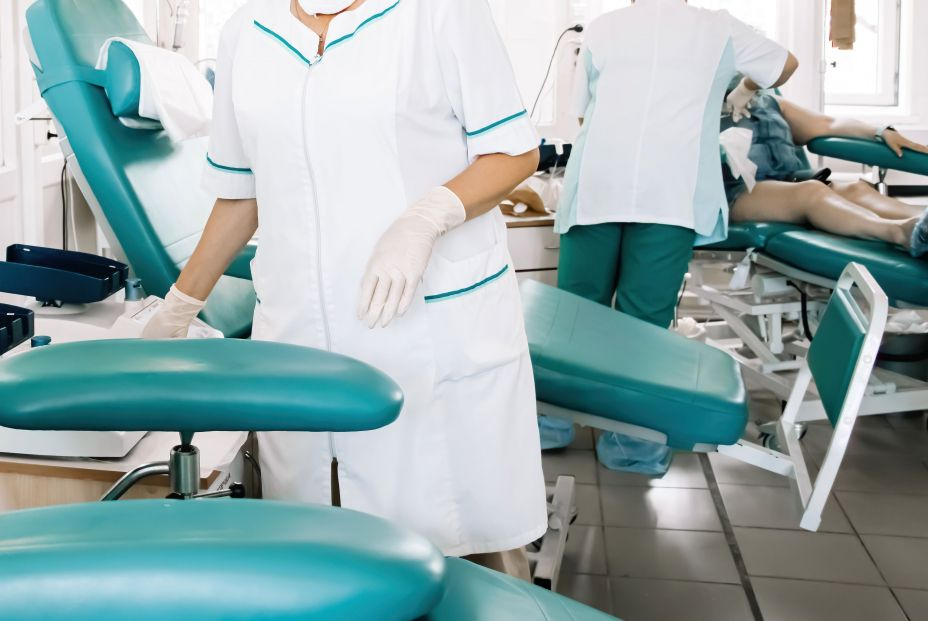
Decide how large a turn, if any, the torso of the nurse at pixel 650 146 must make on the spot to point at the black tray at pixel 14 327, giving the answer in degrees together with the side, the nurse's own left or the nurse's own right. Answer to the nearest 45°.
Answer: approximately 180°

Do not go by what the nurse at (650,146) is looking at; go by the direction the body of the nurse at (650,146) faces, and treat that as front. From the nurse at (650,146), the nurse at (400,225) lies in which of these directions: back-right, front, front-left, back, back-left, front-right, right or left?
back

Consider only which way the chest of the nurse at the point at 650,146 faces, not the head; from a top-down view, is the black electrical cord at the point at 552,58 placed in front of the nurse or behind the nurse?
in front

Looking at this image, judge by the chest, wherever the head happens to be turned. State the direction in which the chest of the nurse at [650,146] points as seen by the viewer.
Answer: away from the camera

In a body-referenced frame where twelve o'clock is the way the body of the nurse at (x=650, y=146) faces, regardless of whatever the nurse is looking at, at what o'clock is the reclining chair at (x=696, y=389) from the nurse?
The reclining chair is roughly at 6 o'clock from the nurse.

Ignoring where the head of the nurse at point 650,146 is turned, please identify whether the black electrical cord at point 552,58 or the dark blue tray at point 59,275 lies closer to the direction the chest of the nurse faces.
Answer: the black electrical cord

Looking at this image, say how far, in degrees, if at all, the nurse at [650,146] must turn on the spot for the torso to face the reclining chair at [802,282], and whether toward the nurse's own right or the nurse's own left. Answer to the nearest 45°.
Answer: approximately 45° to the nurse's own right

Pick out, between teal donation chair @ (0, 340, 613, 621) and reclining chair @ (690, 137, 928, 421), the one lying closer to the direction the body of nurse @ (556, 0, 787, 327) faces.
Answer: the reclining chair

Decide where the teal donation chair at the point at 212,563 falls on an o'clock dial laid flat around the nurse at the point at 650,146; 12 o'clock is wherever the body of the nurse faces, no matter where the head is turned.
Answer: The teal donation chair is roughly at 6 o'clock from the nurse.

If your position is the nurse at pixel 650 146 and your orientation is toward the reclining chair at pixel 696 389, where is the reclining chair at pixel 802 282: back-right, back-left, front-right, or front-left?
back-left
